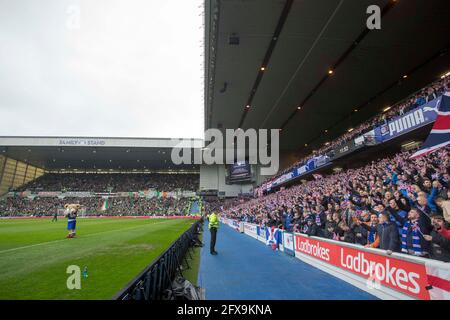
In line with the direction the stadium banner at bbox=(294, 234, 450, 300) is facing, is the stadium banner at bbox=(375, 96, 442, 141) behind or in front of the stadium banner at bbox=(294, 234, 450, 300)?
behind

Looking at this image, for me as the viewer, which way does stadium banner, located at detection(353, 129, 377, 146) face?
facing the viewer and to the left of the viewer

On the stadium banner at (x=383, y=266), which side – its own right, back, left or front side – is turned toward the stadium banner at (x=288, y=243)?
right

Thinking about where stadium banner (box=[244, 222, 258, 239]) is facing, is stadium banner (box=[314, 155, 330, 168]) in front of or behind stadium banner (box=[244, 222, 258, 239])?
behind

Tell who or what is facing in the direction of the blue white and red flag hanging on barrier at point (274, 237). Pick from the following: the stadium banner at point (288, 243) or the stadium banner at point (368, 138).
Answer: the stadium banner at point (368, 138)

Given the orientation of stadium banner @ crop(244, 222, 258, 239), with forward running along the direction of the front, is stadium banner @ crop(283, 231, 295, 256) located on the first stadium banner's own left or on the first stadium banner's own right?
on the first stadium banner's own left

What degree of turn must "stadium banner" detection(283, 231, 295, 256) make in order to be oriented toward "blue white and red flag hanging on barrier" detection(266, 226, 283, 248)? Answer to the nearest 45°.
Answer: approximately 135° to its right

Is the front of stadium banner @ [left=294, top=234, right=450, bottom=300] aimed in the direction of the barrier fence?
yes

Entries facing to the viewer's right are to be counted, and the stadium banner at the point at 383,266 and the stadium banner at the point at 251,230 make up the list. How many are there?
0

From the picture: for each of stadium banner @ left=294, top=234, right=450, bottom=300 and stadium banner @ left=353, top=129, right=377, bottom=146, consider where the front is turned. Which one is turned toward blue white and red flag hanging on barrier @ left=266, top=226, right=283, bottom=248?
stadium banner @ left=353, top=129, right=377, bottom=146

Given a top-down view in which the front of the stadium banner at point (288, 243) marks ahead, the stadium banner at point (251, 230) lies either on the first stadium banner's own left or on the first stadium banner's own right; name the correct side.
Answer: on the first stadium banner's own right

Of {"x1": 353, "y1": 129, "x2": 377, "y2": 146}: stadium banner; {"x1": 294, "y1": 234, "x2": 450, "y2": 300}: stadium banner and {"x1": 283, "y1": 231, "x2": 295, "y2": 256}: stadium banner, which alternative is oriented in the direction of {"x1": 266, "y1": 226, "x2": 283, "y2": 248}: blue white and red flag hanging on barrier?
{"x1": 353, "y1": 129, "x2": 377, "y2": 146}: stadium banner

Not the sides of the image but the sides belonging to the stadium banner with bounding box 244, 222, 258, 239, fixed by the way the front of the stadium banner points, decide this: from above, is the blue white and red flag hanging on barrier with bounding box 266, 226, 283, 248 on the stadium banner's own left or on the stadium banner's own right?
on the stadium banner's own left
